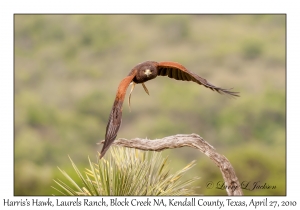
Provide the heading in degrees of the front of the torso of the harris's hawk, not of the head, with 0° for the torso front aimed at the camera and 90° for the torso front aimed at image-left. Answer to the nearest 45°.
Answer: approximately 0°
